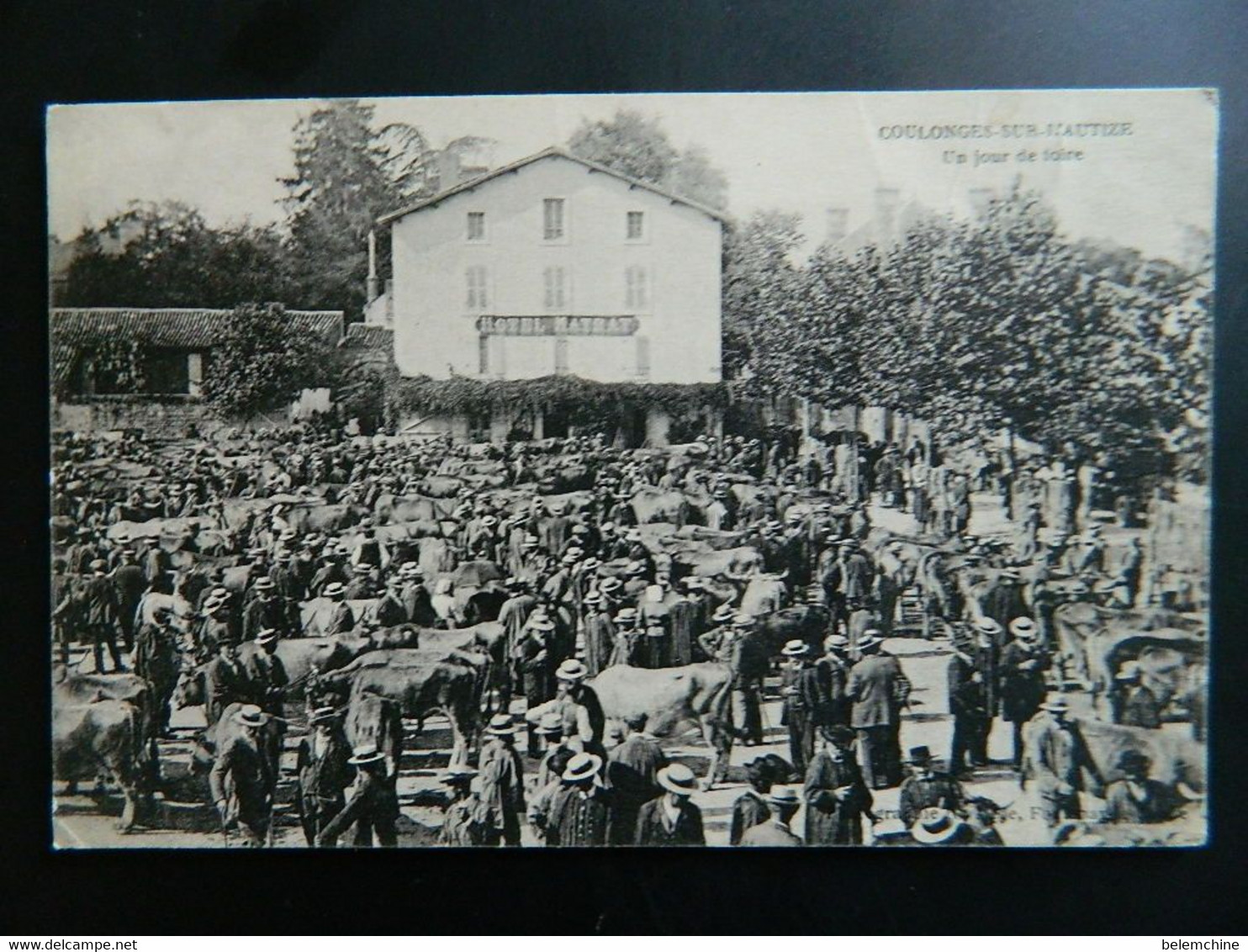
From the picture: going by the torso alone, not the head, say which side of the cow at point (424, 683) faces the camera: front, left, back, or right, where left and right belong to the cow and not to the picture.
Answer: left

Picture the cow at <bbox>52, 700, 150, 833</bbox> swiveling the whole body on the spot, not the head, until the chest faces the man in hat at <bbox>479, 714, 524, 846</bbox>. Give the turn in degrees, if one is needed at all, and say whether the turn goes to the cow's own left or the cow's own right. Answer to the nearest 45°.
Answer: approximately 135° to the cow's own left

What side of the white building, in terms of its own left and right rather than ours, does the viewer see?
front
